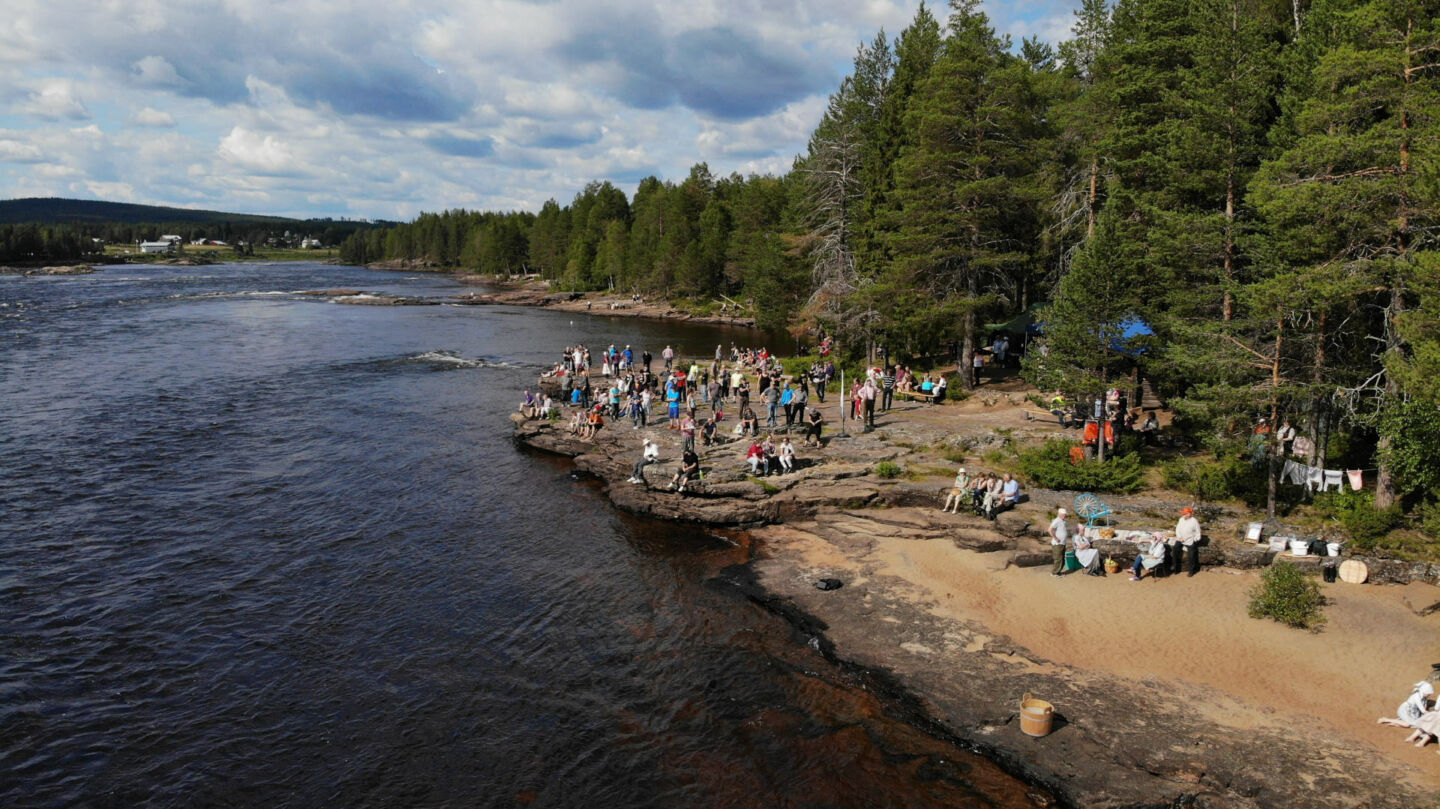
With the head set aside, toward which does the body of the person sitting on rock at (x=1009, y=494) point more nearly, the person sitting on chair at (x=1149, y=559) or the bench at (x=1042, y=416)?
the person sitting on chair

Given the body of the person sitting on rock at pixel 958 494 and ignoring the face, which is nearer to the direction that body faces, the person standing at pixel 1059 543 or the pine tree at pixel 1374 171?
the person standing

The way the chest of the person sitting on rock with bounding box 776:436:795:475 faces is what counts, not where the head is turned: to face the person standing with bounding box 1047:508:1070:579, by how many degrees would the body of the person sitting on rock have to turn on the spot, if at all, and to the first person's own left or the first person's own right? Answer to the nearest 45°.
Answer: approximately 90° to the first person's own left

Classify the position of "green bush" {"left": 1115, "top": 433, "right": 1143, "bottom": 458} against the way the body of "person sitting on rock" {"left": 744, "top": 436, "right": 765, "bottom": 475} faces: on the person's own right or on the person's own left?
on the person's own left

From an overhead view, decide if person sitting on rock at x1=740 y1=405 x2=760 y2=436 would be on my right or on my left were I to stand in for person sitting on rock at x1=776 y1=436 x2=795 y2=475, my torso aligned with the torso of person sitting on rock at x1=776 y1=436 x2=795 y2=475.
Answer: on my right

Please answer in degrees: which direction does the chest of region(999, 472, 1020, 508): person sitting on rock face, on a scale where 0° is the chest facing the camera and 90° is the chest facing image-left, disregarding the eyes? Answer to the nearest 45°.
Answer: approximately 45°
